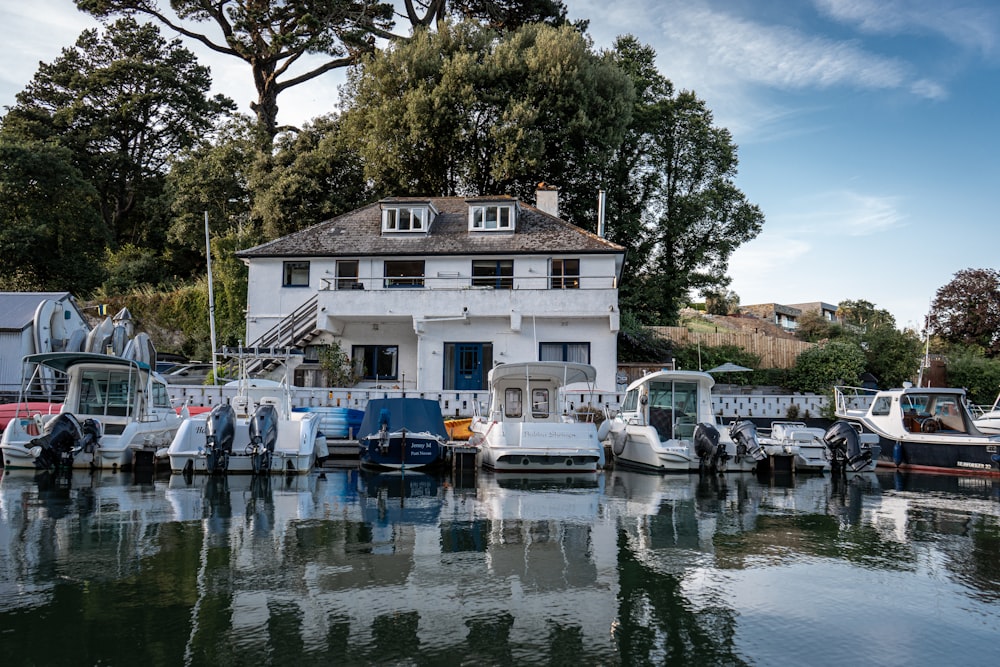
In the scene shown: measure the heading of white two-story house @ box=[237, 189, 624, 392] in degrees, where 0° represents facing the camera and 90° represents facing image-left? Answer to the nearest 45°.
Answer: approximately 0°

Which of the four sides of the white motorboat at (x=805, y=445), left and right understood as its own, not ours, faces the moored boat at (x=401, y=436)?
left

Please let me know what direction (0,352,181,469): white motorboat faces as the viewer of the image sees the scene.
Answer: facing away from the viewer and to the right of the viewer

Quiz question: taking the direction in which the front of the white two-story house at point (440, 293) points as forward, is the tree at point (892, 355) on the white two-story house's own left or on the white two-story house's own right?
on the white two-story house's own left

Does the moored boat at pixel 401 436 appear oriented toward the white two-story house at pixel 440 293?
yes

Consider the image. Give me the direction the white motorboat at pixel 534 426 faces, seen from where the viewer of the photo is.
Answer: facing away from the viewer

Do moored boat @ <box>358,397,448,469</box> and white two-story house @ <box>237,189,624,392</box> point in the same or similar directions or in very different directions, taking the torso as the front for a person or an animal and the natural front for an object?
very different directions

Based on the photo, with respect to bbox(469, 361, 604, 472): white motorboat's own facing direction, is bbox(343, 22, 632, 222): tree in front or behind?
in front

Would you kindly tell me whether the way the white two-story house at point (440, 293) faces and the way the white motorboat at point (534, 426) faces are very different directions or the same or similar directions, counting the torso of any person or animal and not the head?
very different directions

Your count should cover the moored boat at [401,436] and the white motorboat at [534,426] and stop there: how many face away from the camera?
2

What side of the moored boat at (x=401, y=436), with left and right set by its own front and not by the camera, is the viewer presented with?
back

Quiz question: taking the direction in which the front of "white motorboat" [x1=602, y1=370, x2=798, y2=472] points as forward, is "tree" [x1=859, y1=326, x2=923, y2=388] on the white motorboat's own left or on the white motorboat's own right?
on the white motorboat's own right

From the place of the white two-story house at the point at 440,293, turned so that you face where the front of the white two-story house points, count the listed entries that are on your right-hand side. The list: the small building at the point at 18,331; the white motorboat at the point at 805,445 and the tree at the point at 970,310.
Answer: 1

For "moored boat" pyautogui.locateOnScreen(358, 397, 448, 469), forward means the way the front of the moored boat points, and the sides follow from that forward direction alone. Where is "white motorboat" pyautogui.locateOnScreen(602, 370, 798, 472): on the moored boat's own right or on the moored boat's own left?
on the moored boat's own right
